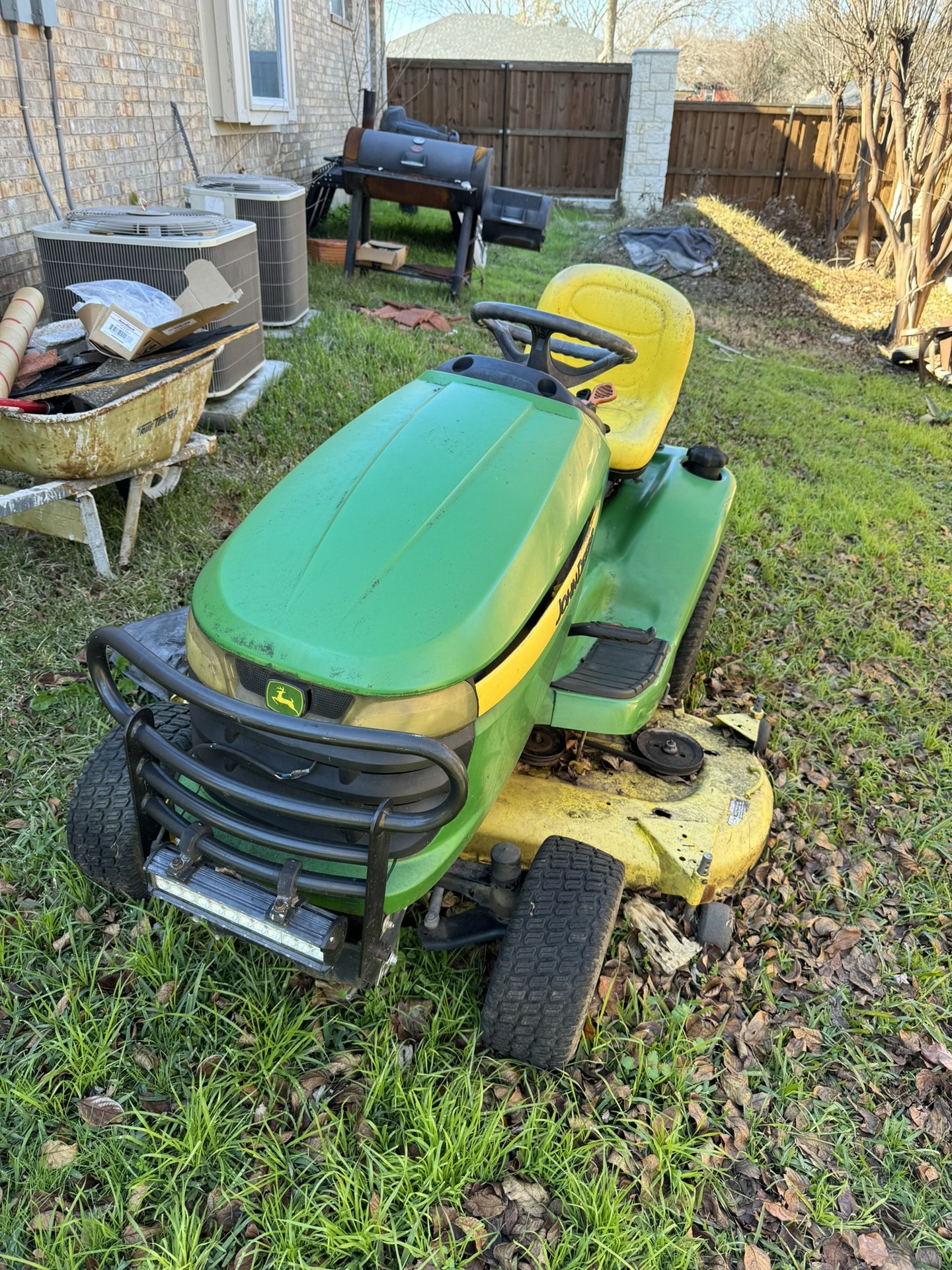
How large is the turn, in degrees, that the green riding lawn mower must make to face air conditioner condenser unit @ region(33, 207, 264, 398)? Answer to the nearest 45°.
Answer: approximately 90° to its right

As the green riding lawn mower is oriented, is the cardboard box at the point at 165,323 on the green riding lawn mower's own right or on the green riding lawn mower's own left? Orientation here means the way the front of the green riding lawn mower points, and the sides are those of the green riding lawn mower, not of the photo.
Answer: on the green riding lawn mower's own right

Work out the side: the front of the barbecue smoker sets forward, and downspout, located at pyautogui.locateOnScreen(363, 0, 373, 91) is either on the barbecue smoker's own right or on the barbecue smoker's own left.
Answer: on the barbecue smoker's own right

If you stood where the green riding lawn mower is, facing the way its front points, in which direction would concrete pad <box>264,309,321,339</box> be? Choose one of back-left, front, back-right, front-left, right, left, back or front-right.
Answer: back-right

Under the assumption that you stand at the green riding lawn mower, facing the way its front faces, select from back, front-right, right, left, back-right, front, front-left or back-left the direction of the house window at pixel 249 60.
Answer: back-right

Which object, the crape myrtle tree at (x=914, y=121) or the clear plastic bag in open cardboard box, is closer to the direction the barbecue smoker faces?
the clear plastic bag in open cardboard box

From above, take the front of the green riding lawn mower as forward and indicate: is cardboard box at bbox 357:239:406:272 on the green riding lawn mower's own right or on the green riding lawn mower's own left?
on the green riding lawn mower's own right

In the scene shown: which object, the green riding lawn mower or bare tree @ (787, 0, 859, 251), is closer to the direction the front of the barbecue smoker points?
the green riding lawn mower

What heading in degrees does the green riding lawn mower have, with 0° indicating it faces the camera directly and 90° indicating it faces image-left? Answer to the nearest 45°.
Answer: approximately 45°

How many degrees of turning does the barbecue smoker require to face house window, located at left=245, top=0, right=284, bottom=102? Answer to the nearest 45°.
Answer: approximately 90° to its right

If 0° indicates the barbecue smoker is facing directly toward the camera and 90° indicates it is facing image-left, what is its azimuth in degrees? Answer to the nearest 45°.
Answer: approximately 45°

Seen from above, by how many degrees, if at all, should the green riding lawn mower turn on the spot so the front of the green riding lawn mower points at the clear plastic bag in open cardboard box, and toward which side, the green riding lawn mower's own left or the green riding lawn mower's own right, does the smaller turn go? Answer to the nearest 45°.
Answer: approximately 90° to the green riding lawn mower's own right

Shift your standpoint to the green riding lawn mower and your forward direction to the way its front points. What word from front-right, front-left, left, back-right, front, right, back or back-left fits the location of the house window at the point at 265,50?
back-right
